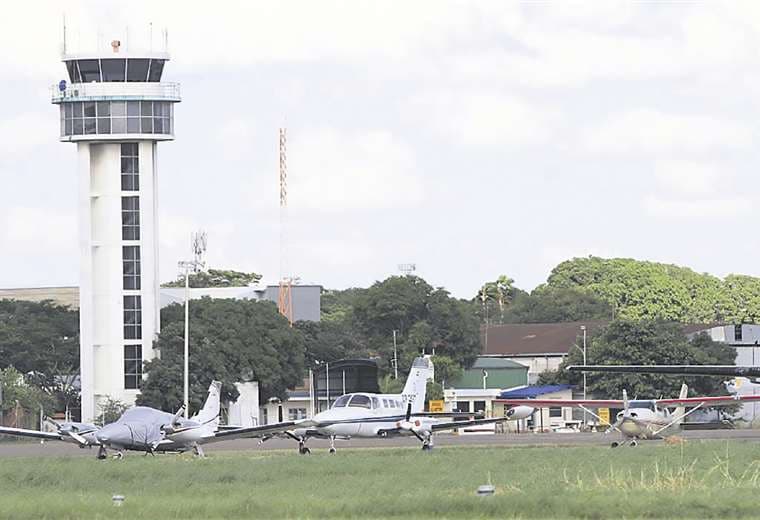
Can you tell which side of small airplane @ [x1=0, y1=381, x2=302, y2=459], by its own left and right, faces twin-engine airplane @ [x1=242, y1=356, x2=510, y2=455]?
back

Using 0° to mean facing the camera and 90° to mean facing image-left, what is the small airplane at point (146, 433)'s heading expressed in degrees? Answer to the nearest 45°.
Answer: approximately 45°

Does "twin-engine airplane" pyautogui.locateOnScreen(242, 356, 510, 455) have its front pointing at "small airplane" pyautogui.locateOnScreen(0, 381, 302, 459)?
yes
